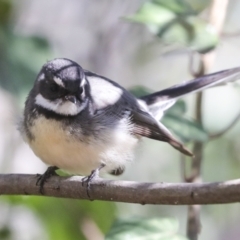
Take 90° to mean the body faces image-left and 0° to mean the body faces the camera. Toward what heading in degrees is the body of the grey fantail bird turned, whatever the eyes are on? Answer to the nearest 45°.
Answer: approximately 45°
